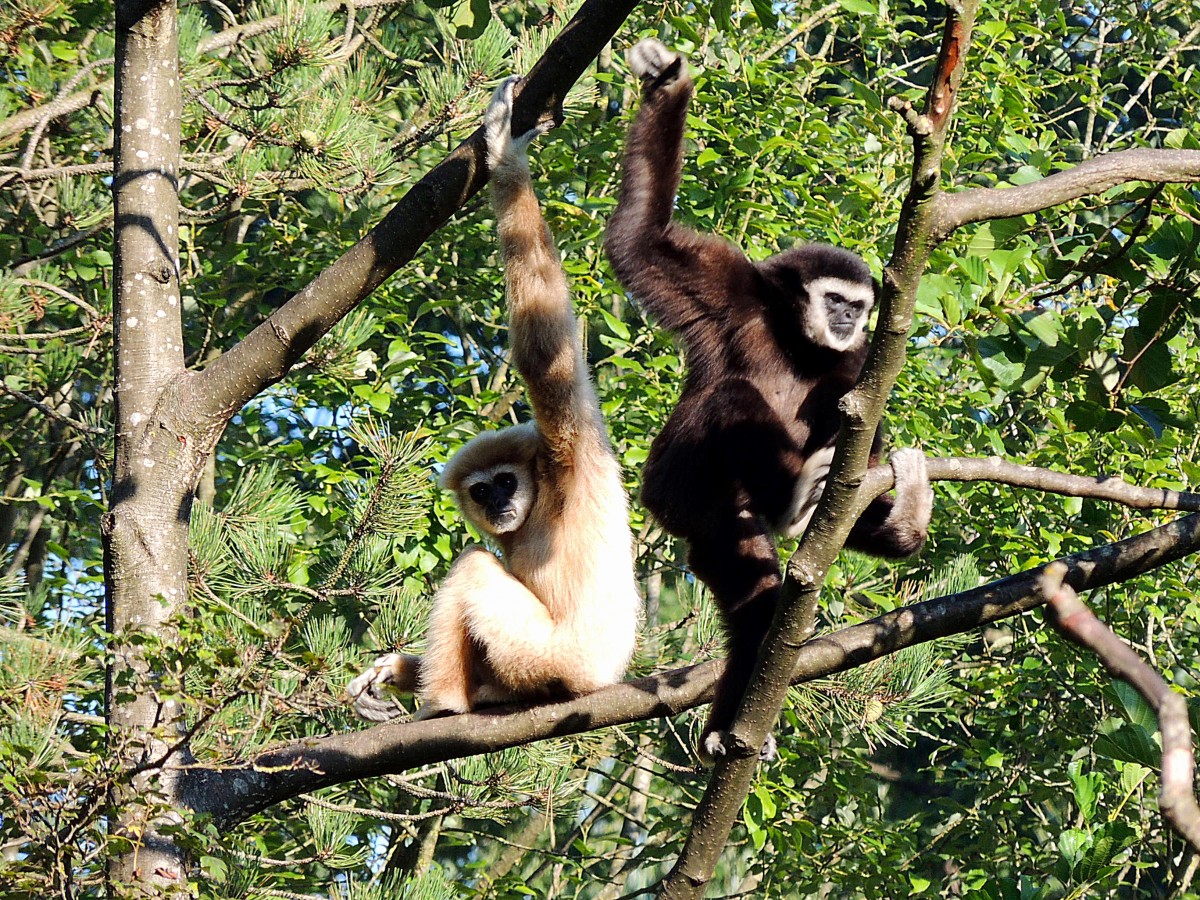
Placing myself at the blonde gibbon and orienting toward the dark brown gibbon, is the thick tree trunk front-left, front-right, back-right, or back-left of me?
back-right

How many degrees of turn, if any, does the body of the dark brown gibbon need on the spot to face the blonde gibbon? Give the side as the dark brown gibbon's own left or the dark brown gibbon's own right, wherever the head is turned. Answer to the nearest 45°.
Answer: approximately 135° to the dark brown gibbon's own right

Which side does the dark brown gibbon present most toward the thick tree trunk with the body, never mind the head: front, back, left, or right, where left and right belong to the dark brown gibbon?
right

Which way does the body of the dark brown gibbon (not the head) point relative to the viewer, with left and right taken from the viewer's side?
facing the viewer and to the right of the viewer
